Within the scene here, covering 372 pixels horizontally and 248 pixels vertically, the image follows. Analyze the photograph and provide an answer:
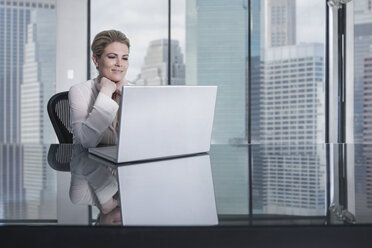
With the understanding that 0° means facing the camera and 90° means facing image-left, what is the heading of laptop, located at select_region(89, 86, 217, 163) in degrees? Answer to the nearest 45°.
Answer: approximately 135°

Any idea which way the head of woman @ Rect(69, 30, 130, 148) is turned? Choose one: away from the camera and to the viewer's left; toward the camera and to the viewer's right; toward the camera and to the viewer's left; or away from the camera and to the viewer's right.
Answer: toward the camera and to the viewer's right

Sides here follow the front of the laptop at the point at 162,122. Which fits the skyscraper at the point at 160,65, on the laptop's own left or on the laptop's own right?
on the laptop's own right

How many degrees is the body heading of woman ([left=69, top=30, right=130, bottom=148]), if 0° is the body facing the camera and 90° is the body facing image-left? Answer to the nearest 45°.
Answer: approximately 315°

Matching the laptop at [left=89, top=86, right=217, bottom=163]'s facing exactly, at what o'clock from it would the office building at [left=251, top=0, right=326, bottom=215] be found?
The office building is roughly at 2 o'clock from the laptop.

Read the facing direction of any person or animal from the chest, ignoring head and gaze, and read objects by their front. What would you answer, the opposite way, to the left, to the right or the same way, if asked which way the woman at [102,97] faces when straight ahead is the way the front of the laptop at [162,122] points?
the opposite way
